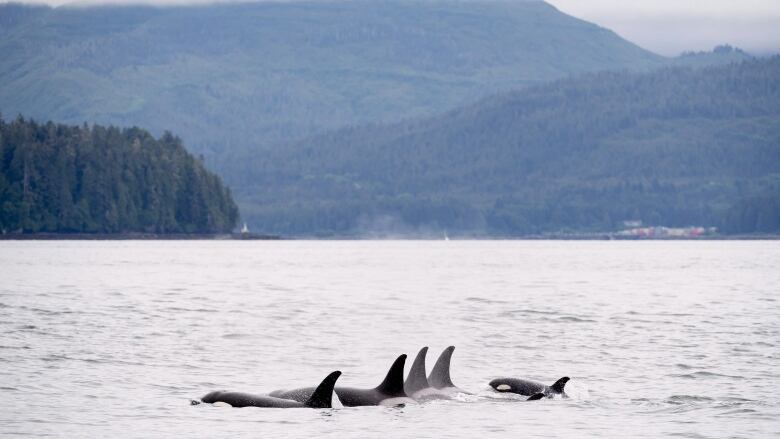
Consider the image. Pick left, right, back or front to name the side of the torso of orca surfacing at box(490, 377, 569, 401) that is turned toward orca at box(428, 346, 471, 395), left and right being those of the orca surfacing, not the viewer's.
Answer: front

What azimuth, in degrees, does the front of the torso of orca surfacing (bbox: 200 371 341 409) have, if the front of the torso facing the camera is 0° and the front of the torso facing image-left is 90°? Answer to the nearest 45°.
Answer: approximately 90°

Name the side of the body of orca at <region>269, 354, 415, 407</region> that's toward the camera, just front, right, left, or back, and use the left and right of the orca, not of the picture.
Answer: left

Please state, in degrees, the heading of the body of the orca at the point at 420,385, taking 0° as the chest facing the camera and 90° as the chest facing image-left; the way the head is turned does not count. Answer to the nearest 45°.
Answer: approximately 90°

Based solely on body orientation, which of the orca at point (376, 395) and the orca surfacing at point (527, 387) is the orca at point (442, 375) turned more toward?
the orca

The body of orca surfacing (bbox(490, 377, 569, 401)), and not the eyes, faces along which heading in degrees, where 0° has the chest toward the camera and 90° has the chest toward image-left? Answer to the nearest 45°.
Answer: approximately 90°

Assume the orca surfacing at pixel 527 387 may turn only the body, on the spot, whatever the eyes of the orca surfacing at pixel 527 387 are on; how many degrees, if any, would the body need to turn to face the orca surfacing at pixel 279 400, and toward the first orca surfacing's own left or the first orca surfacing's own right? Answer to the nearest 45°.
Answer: approximately 45° to the first orca surfacing's own left

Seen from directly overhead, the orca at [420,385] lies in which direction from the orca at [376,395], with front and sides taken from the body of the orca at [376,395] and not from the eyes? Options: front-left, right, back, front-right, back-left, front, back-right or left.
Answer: back-right

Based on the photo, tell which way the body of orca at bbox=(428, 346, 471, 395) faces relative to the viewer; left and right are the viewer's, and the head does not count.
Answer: facing to the left of the viewer

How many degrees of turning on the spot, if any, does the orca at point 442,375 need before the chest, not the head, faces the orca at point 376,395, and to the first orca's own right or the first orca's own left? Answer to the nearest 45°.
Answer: approximately 45° to the first orca's own left
